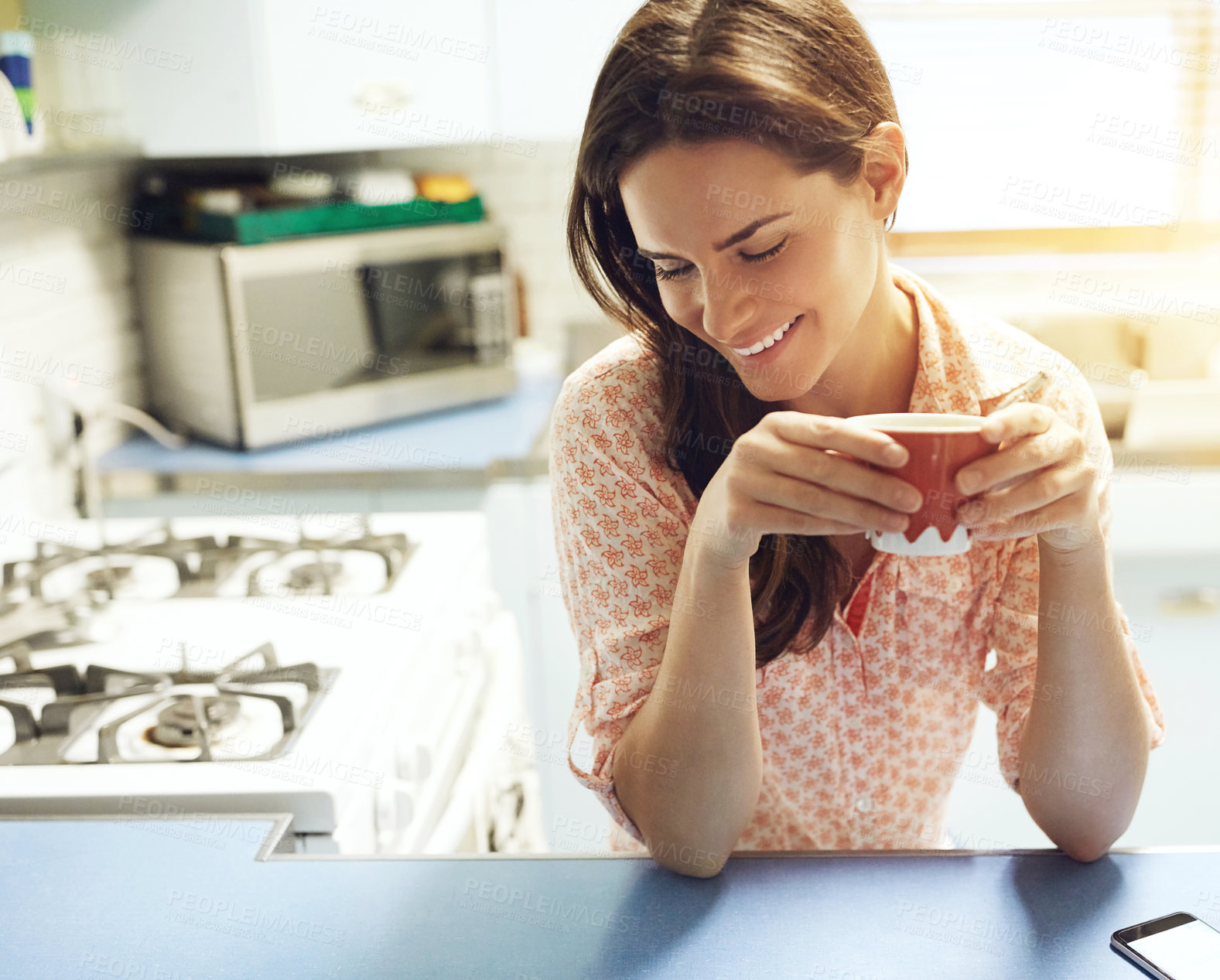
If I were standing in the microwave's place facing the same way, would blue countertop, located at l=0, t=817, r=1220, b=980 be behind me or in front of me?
in front

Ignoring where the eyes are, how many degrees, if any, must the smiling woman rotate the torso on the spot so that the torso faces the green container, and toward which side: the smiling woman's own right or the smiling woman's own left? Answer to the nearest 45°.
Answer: approximately 135° to the smiling woman's own right

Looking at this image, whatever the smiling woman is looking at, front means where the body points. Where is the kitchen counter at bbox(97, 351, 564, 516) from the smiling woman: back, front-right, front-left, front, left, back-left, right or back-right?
back-right

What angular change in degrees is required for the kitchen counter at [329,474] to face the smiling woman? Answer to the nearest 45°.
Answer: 0° — it already faces them

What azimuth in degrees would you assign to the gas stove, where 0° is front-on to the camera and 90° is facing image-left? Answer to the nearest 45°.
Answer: approximately 270°

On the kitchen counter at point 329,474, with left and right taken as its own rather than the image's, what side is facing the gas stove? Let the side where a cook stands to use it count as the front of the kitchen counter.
front

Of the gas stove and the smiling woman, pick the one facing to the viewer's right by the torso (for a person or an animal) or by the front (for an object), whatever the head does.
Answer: the gas stove

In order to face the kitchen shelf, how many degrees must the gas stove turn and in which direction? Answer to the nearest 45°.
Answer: approximately 90° to its left

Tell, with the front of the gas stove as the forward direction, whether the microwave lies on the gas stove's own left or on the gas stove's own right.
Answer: on the gas stove's own left

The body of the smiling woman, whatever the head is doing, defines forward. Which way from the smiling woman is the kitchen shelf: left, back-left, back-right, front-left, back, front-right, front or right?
back-right

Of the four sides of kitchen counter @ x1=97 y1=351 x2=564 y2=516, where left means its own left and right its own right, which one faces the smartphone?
front

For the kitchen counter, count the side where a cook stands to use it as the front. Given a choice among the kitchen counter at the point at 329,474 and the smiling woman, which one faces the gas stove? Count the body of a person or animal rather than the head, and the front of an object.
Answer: the kitchen counter
